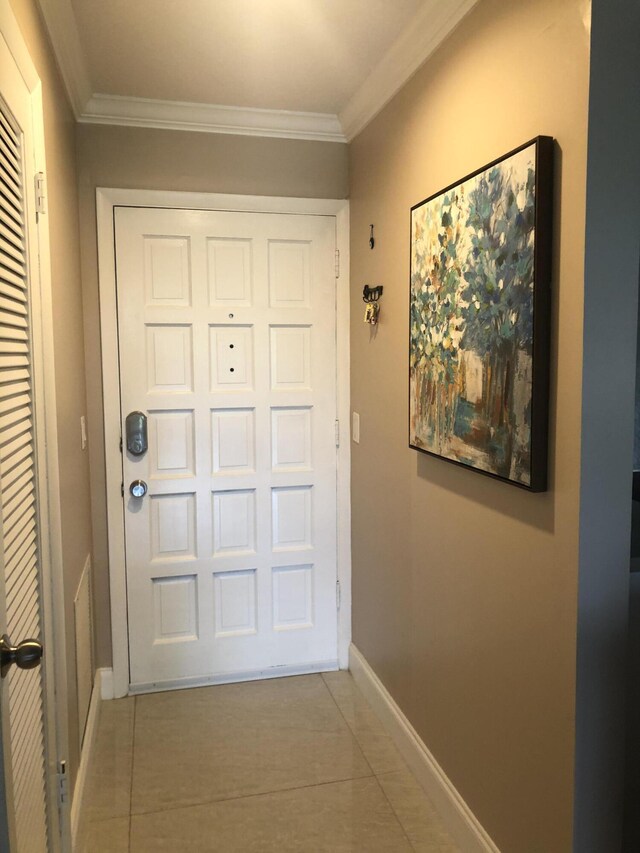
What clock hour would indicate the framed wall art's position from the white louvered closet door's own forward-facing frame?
The framed wall art is roughly at 12 o'clock from the white louvered closet door.

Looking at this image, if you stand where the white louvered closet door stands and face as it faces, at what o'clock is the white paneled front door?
The white paneled front door is roughly at 10 o'clock from the white louvered closet door.

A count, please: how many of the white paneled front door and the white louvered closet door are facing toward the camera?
1

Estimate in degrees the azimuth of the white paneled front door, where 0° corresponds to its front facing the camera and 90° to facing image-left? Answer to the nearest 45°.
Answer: approximately 0°

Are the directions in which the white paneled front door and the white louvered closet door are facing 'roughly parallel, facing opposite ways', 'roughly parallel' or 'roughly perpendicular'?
roughly perpendicular

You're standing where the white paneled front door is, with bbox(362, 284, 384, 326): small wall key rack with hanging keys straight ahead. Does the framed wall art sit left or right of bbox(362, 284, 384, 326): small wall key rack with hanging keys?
right

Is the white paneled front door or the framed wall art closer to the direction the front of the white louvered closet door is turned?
the framed wall art

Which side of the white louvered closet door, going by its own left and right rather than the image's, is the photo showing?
right

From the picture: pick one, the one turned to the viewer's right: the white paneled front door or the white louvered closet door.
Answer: the white louvered closet door

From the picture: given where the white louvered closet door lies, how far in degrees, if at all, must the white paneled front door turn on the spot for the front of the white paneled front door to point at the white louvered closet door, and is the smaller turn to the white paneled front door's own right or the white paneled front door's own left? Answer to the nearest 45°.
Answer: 0° — it already faces it

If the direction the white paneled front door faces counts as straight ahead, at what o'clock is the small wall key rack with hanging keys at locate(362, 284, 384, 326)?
The small wall key rack with hanging keys is roughly at 10 o'clock from the white paneled front door.
